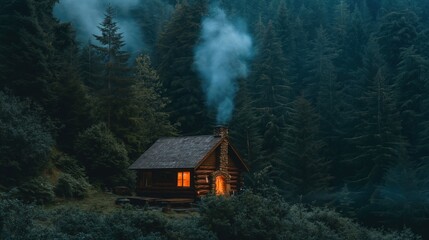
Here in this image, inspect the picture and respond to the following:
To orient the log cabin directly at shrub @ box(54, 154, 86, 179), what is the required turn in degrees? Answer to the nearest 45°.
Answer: approximately 135° to its right

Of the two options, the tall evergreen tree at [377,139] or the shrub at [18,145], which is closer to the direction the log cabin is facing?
the tall evergreen tree

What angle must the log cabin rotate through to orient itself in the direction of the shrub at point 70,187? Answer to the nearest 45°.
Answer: approximately 135° to its right

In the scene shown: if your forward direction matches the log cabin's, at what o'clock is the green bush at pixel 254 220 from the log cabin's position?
The green bush is roughly at 1 o'clock from the log cabin.

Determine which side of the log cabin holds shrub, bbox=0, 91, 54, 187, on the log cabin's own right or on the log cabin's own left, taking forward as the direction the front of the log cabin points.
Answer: on the log cabin's own right

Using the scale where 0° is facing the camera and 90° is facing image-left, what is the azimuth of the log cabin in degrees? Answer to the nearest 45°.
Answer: approximately 315°

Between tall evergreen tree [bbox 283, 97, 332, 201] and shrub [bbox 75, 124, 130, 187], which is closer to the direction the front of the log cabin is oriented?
the tall evergreen tree

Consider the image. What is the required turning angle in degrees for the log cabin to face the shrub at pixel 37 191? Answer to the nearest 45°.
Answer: approximately 90° to its right
